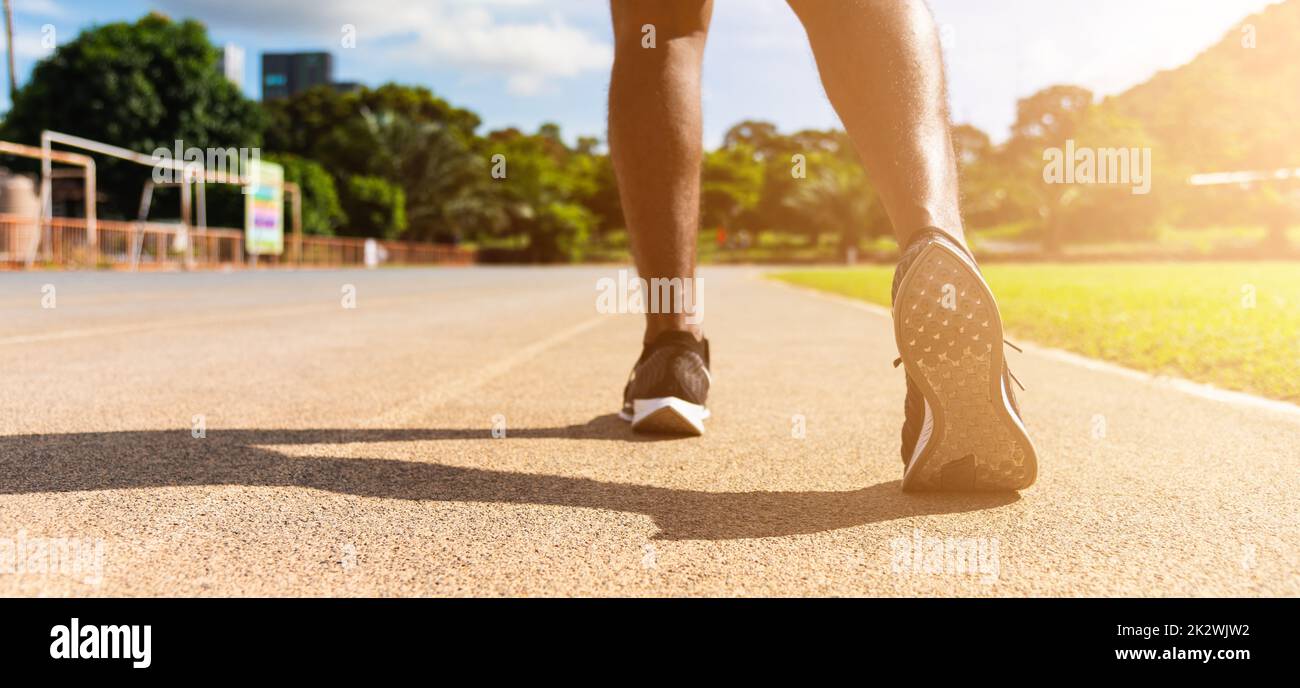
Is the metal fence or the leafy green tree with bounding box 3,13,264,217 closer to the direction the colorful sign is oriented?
the metal fence

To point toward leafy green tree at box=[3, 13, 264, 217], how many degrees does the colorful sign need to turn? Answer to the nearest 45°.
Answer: approximately 135° to its right

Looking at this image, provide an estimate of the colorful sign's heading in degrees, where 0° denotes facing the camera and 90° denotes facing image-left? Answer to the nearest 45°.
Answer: approximately 0°
